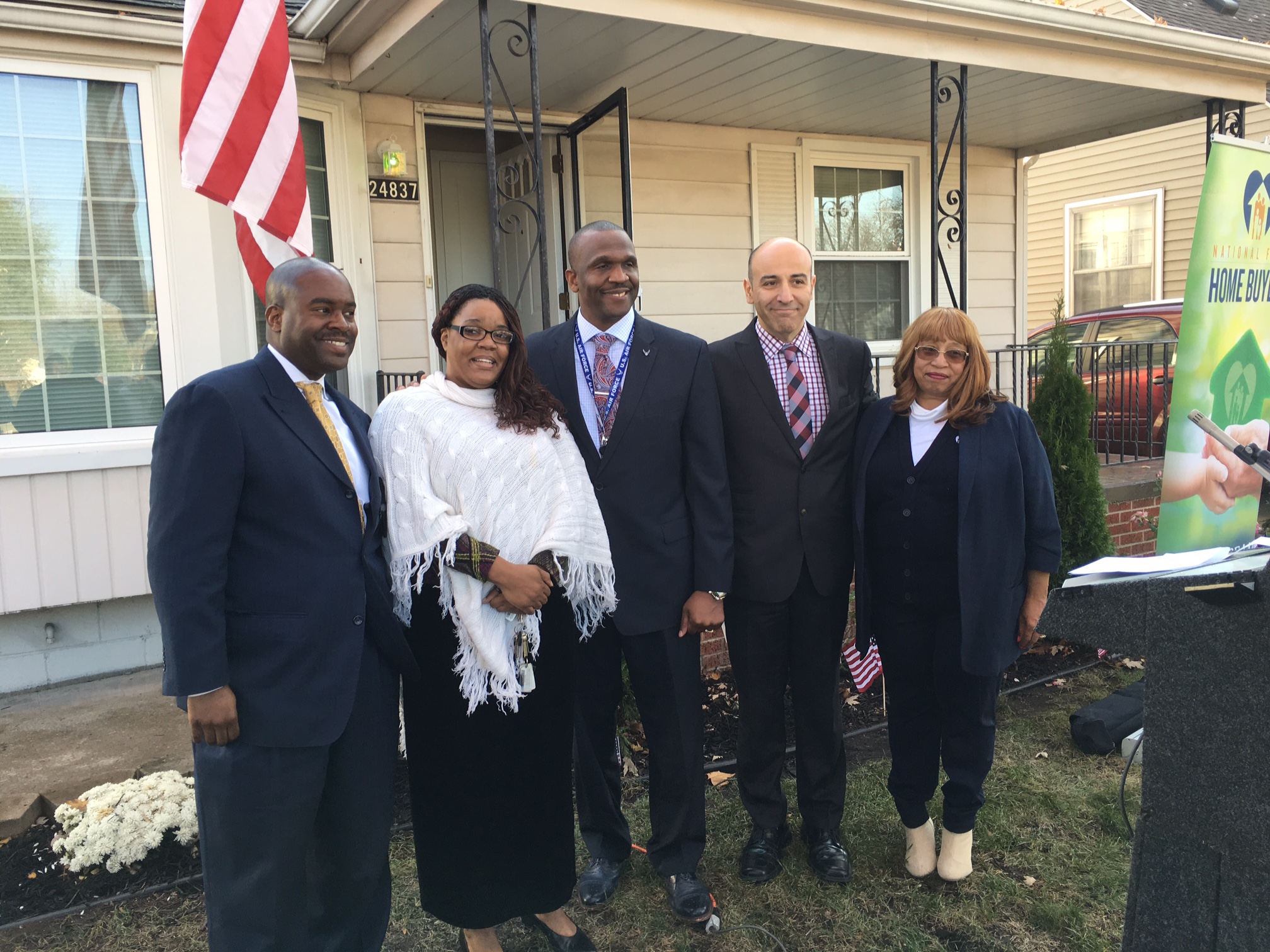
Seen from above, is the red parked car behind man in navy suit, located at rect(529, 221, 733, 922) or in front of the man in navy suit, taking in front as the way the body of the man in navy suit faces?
behind

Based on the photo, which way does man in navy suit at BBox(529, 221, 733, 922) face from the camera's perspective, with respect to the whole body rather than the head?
toward the camera

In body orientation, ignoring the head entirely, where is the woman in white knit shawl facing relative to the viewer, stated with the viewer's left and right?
facing the viewer and to the right of the viewer

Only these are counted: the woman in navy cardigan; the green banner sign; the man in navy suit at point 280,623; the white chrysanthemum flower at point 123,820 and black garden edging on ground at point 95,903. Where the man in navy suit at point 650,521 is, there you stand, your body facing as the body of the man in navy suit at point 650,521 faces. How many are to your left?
2

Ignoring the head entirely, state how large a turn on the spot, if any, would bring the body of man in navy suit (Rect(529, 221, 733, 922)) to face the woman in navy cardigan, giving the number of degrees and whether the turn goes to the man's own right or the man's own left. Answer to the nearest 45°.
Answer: approximately 90° to the man's own left

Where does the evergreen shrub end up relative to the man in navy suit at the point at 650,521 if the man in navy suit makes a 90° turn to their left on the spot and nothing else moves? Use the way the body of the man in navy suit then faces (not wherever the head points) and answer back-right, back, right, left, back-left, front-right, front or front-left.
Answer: front-left

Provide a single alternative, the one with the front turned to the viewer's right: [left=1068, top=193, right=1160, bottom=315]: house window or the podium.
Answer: the podium

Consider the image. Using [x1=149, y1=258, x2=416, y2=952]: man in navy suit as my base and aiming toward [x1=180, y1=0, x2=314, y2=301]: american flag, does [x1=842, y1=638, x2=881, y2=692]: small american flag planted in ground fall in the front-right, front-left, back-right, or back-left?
front-right

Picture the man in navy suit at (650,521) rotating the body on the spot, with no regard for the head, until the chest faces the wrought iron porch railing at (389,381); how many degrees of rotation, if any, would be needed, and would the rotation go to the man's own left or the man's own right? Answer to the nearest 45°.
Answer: approximately 135° to the man's own right

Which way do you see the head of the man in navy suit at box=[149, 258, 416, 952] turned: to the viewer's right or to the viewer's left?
to the viewer's right

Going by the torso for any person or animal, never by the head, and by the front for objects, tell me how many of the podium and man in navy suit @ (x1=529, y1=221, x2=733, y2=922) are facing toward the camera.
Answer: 1
